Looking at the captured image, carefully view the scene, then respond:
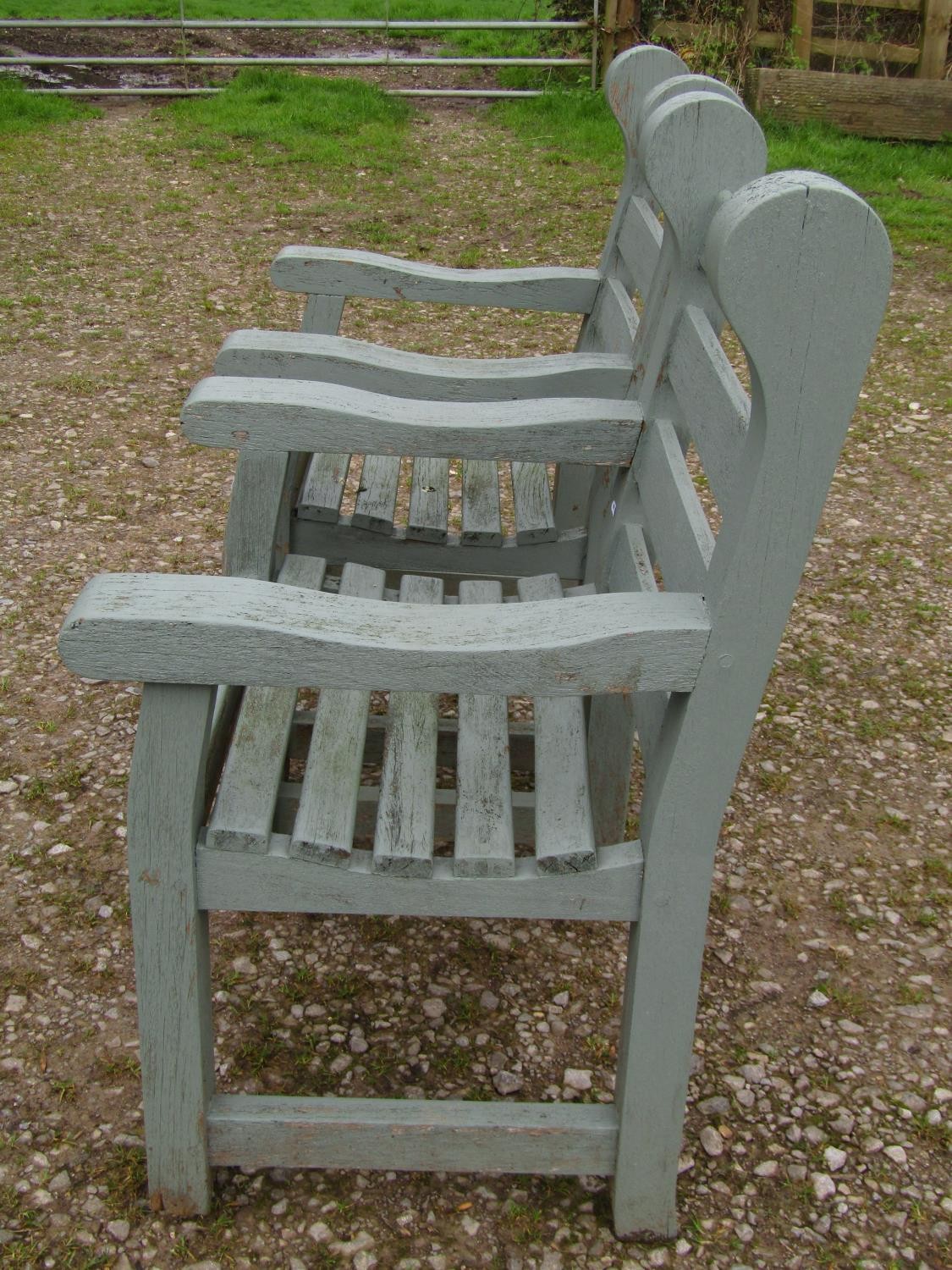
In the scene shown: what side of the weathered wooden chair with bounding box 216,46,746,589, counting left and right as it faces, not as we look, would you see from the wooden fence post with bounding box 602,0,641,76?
right

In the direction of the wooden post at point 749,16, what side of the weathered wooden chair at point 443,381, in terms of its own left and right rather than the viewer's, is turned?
right

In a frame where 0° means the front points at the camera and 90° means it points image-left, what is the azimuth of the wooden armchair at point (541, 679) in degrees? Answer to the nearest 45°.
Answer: approximately 90°

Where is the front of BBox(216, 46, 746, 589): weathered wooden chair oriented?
to the viewer's left

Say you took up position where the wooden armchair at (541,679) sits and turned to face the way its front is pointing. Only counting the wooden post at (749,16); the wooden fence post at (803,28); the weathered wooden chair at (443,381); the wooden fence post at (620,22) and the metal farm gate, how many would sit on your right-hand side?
5

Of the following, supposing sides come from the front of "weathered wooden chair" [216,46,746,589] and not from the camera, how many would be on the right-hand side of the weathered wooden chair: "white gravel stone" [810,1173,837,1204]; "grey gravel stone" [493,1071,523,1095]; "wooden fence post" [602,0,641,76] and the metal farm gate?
2

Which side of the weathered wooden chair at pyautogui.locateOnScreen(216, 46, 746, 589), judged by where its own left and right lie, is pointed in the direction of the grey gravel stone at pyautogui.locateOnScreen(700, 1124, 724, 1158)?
left

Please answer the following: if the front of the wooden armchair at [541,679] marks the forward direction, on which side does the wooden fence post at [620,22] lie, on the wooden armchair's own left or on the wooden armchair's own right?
on the wooden armchair's own right

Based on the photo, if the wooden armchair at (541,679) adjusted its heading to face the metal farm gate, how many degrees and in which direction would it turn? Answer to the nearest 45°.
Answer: approximately 90° to its right

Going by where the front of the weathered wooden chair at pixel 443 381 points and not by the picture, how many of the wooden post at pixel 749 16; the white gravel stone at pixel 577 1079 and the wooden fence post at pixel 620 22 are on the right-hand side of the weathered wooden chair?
2

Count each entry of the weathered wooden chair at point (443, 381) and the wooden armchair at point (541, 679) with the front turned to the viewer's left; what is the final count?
2

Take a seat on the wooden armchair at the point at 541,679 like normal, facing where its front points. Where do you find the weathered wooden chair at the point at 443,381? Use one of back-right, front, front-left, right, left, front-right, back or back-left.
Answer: right
